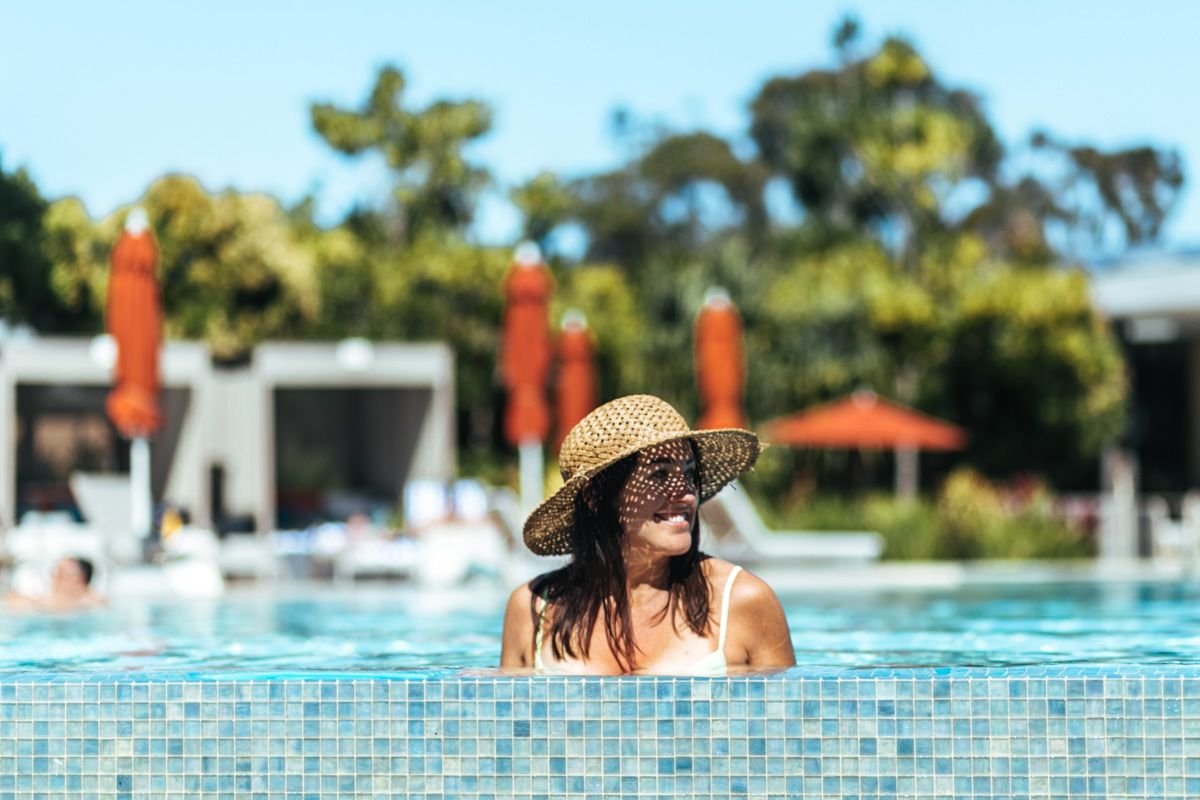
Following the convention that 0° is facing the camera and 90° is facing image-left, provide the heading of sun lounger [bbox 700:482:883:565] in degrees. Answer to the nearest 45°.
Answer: approximately 270°

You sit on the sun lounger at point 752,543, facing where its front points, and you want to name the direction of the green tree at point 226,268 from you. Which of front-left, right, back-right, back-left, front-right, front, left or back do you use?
back-left

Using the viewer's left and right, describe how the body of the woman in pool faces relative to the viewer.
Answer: facing the viewer

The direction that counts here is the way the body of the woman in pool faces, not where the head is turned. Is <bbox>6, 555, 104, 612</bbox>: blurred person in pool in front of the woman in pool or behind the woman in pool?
behind

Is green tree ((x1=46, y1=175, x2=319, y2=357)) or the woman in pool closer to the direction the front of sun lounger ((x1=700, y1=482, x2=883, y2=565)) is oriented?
the woman in pool

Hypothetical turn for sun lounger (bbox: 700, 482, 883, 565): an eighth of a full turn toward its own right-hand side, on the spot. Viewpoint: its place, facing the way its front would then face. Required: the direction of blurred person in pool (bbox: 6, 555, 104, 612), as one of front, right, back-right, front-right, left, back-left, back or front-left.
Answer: right

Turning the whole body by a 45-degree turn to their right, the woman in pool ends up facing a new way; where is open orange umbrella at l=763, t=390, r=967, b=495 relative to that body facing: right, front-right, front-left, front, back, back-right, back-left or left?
back-right

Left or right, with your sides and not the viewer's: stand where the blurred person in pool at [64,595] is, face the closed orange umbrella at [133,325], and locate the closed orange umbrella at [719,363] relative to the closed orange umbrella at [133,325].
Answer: right

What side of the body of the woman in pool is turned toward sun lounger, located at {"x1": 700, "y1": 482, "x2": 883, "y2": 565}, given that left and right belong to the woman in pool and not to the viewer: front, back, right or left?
back

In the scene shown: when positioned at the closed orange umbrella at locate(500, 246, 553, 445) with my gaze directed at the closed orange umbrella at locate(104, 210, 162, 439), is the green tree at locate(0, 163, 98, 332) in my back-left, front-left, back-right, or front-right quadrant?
front-right

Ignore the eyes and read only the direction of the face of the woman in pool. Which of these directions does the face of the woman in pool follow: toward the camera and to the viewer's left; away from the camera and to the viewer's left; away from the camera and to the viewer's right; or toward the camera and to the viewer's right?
toward the camera and to the viewer's right

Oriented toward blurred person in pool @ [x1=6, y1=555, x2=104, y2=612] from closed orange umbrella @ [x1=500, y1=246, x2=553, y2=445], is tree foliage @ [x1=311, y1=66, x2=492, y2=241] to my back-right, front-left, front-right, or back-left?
back-right

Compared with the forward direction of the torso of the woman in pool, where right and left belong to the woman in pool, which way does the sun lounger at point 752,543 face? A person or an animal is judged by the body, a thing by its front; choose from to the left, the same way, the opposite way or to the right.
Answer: to the left

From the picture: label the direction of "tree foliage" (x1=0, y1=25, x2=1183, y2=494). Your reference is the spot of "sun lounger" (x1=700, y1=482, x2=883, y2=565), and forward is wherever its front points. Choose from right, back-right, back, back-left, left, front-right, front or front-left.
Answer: left

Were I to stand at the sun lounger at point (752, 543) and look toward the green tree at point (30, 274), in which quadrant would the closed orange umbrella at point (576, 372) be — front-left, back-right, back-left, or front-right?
front-right

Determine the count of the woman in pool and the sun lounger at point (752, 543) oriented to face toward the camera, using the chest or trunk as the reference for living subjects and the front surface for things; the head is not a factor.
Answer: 1
